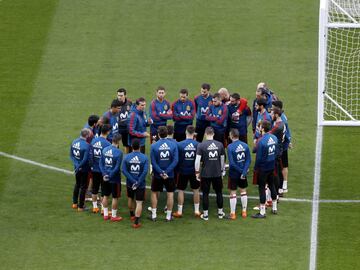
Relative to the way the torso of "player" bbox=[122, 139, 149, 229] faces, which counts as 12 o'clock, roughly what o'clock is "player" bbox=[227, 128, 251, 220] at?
"player" bbox=[227, 128, 251, 220] is roughly at 3 o'clock from "player" bbox=[122, 139, 149, 229].

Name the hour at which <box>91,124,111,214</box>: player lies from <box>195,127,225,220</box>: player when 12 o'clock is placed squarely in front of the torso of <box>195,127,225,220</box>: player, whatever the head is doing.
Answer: <box>91,124,111,214</box>: player is roughly at 9 o'clock from <box>195,127,225,220</box>: player.

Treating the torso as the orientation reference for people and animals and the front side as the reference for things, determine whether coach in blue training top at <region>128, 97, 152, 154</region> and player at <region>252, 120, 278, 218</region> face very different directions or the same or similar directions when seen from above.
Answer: very different directions

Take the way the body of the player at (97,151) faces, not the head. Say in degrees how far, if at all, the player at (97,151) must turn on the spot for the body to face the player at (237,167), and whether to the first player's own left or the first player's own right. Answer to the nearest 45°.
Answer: approximately 45° to the first player's own right

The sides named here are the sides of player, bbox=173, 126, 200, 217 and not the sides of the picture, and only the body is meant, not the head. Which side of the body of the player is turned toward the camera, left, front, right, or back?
back

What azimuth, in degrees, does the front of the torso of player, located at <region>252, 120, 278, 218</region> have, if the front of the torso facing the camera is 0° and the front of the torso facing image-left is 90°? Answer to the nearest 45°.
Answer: approximately 135°

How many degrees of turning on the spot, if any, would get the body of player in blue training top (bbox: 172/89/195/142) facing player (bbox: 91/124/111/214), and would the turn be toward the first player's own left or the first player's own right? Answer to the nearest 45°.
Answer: approximately 45° to the first player's own right

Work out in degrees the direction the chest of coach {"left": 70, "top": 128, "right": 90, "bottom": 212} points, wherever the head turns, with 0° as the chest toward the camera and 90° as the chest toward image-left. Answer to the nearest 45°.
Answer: approximately 225°

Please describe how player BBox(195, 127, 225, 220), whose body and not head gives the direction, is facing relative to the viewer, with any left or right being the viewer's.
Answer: facing away from the viewer

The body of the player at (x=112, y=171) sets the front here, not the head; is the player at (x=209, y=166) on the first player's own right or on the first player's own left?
on the first player's own right
